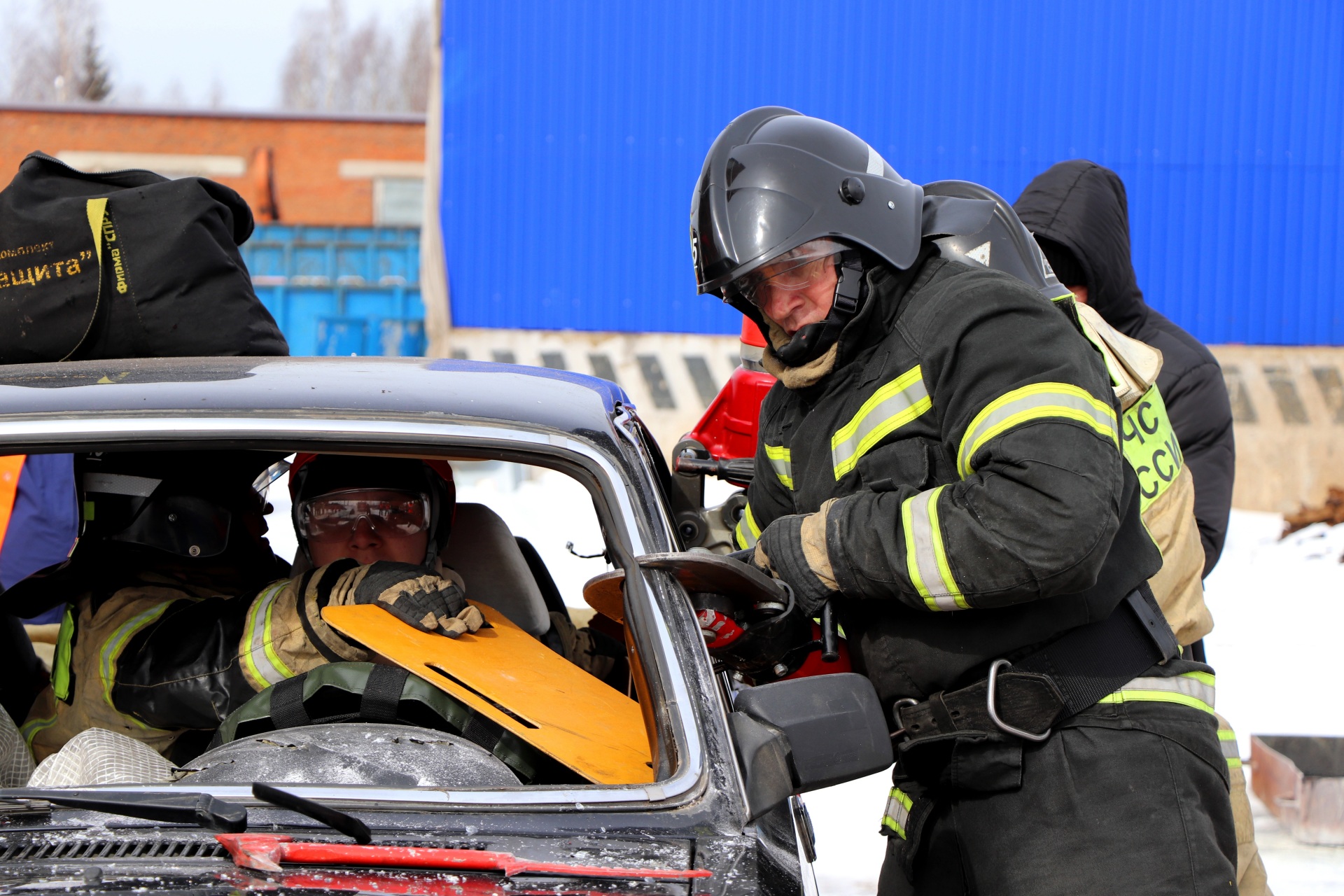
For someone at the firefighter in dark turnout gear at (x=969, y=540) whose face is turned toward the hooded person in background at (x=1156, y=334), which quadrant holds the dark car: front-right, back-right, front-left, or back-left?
back-left

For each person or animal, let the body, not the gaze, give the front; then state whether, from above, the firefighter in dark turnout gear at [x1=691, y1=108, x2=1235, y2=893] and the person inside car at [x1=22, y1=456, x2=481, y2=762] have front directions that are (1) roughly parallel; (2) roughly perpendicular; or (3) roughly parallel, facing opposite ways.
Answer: roughly perpendicular

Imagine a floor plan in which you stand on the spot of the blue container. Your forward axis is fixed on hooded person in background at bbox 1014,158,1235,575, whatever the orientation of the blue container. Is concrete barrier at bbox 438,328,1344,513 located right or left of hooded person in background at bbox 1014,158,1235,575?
left

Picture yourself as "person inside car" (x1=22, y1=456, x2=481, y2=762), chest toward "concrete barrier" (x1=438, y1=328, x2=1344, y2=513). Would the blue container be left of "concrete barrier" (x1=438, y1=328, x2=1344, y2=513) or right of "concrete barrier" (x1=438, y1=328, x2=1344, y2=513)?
left

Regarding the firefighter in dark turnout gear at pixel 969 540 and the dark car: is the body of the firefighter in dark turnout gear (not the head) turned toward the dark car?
yes

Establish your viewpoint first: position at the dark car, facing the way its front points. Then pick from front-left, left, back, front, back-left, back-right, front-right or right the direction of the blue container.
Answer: back
